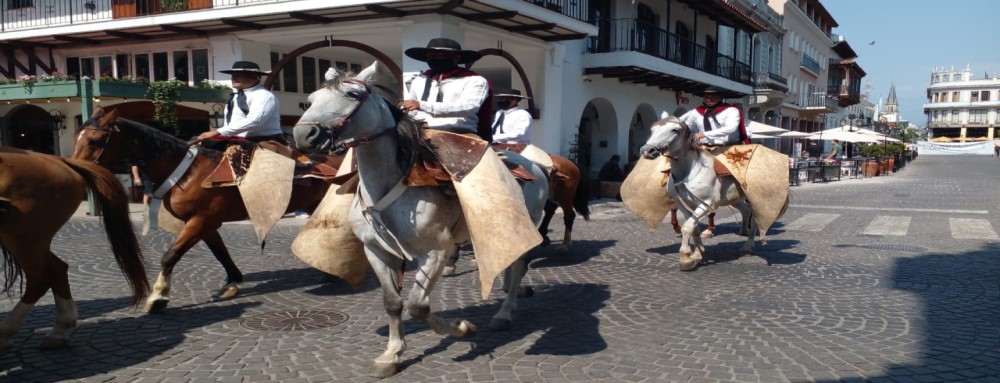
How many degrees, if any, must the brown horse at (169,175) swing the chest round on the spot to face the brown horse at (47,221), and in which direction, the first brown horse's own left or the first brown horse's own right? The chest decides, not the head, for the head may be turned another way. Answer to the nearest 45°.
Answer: approximately 45° to the first brown horse's own left

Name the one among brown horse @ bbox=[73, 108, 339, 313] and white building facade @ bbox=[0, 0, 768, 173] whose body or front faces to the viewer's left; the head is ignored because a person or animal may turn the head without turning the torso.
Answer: the brown horse

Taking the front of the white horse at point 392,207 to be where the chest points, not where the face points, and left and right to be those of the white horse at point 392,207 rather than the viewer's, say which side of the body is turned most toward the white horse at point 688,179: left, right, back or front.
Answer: back

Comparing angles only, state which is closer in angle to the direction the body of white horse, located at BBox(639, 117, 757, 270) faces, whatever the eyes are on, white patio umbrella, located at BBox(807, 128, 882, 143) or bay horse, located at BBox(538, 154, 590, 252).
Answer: the bay horse

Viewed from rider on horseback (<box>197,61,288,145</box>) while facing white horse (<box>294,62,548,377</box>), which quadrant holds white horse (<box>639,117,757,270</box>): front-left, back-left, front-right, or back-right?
front-left

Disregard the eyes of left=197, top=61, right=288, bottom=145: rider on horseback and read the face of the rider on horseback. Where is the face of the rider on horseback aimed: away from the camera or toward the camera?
toward the camera

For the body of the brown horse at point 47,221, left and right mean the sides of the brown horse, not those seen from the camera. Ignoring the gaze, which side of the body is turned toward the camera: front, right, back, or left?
left

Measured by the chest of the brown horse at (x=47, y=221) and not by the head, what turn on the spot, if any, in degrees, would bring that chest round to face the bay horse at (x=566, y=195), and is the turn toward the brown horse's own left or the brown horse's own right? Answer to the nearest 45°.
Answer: approximately 180°

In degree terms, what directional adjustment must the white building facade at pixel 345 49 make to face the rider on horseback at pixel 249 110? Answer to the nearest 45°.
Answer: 0° — it already faces them

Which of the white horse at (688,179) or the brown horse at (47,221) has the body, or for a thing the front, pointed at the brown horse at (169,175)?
the white horse

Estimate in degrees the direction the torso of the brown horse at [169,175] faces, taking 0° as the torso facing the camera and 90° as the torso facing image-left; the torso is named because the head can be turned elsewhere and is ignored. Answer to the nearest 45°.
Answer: approximately 90°

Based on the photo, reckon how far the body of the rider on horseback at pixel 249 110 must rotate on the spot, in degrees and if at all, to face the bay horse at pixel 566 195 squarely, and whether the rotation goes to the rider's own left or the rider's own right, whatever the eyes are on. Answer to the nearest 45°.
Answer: approximately 180°

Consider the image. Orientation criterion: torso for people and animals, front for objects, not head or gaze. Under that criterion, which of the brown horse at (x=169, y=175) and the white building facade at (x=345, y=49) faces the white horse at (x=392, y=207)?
the white building facade

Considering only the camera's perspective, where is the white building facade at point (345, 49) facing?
facing the viewer

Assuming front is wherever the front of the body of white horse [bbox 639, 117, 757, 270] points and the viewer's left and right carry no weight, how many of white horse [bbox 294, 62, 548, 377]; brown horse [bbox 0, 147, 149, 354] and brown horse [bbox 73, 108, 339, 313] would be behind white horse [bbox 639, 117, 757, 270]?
0

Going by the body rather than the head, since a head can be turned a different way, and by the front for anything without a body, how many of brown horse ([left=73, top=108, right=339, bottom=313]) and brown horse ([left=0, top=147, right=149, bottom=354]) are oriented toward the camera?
0

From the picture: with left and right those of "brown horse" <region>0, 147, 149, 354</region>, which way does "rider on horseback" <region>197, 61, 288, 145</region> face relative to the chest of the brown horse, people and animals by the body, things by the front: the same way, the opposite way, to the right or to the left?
the same way

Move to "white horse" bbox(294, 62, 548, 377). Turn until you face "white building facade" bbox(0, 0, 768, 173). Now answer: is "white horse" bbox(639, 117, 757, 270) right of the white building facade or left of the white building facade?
right
